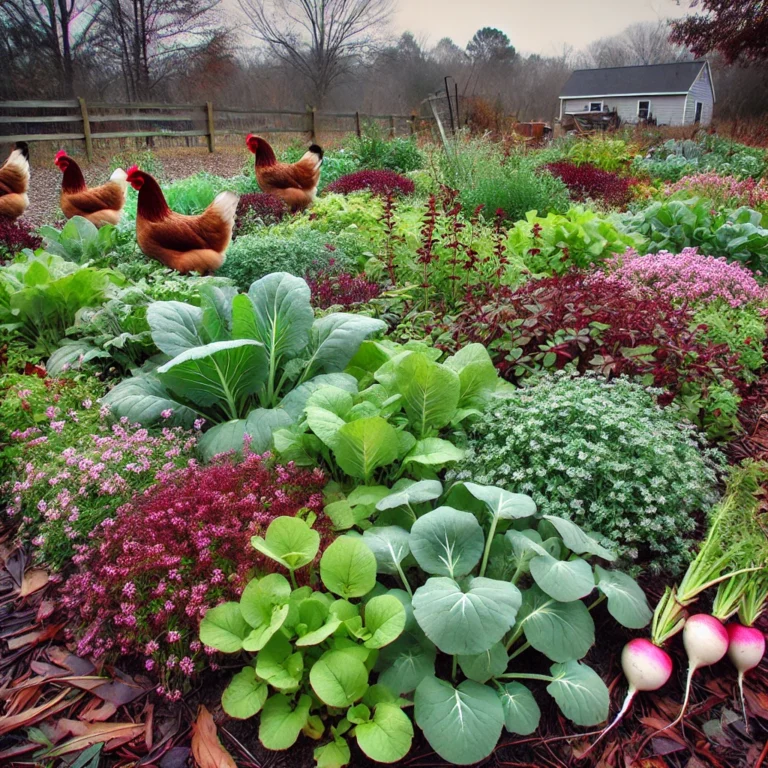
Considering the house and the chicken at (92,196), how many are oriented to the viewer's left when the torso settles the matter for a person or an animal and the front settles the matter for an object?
1

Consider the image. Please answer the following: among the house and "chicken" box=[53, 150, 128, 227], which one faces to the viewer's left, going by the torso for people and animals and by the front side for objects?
the chicken

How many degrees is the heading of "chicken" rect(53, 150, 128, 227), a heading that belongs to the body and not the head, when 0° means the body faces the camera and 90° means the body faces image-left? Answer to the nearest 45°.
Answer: approximately 90°

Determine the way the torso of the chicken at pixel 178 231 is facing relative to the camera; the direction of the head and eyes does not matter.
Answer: to the viewer's left

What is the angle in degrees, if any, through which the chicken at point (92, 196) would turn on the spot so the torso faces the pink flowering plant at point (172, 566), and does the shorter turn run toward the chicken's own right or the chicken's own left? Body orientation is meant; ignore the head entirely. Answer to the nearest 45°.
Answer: approximately 90° to the chicken's own left

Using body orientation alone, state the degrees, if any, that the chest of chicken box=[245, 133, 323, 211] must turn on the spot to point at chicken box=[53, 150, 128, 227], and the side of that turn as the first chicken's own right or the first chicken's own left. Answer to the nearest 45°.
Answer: approximately 45° to the first chicken's own left

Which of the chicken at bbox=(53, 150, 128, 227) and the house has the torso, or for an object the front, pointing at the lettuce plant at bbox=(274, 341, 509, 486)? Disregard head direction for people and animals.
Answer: the house

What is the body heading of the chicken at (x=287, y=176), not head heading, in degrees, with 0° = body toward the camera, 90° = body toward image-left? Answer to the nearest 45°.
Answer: approximately 90°
